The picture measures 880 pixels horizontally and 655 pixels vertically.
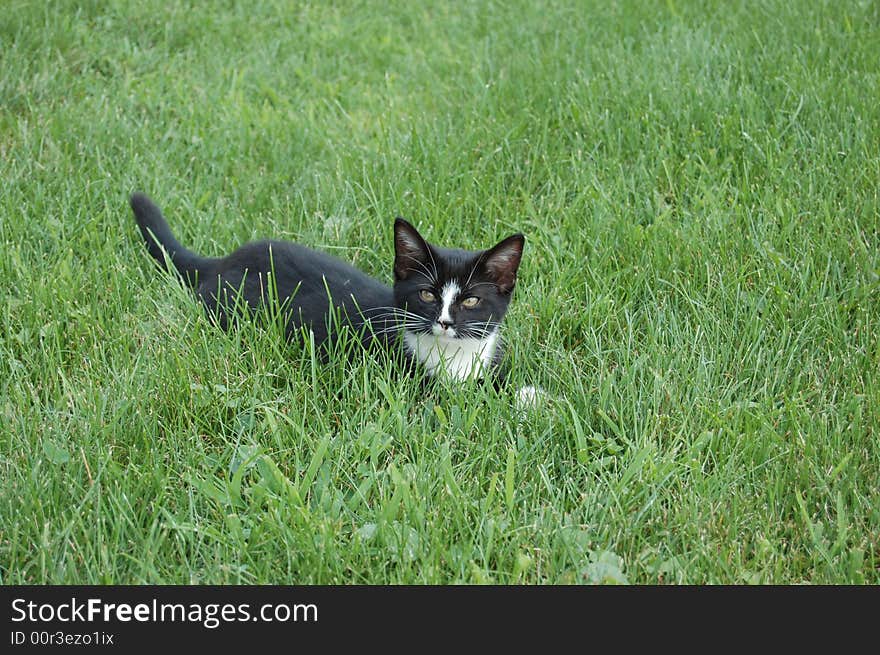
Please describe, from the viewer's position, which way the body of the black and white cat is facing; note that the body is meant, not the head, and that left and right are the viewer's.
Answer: facing the viewer and to the right of the viewer
